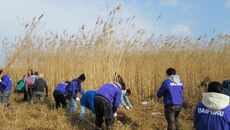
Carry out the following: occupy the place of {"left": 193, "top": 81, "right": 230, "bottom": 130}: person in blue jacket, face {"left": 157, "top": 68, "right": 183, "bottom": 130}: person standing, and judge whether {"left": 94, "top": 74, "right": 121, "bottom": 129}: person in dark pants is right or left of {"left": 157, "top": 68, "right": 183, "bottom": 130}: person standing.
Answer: left

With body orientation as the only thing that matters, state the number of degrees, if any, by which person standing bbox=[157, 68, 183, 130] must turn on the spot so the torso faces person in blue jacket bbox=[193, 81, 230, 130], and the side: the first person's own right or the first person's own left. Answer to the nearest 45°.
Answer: approximately 135° to the first person's own left

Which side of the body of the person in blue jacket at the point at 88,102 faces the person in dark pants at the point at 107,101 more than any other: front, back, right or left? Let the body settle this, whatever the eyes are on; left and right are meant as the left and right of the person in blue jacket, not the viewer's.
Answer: right

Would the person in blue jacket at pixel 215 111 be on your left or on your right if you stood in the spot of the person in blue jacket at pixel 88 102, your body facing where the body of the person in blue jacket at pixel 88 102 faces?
on your right

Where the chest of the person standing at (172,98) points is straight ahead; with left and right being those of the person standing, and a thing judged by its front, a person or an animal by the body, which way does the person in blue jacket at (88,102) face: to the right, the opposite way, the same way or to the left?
to the right

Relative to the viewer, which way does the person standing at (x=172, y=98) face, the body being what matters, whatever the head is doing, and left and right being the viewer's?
facing away from the viewer and to the left of the viewer

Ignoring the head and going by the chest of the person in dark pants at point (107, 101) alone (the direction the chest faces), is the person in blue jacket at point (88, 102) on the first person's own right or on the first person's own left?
on the first person's own left

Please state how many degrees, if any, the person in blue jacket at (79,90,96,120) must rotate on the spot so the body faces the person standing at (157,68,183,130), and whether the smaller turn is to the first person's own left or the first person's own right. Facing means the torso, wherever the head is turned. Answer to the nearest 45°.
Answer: approximately 45° to the first person's own right

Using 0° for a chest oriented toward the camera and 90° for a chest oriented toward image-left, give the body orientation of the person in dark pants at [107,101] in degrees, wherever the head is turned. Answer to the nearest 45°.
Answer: approximately 225°

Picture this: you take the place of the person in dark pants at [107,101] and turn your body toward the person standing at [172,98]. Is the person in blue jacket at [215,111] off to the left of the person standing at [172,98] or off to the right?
right

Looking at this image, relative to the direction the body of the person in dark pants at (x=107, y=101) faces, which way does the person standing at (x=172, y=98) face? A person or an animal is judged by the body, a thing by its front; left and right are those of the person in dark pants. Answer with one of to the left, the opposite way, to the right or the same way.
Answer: to the left
